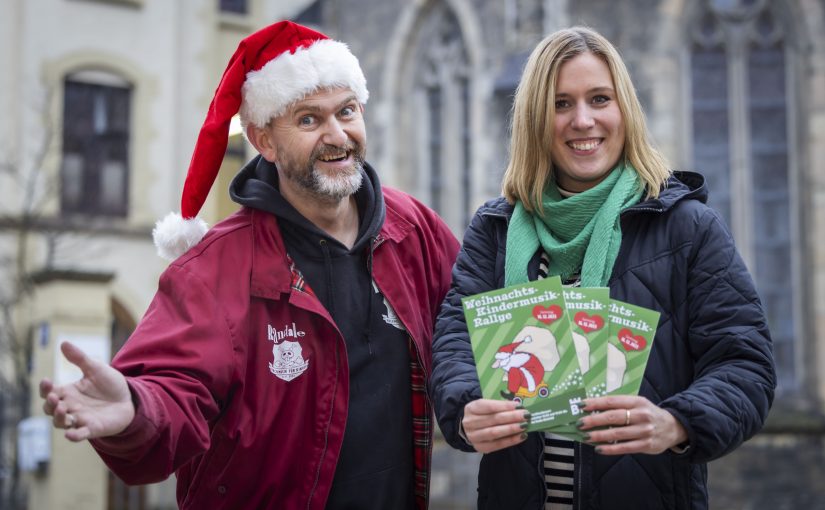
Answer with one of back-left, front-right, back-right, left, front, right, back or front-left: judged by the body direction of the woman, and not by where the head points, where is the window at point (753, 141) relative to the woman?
back

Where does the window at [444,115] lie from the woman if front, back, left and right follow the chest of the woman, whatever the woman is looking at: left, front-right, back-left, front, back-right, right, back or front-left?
back

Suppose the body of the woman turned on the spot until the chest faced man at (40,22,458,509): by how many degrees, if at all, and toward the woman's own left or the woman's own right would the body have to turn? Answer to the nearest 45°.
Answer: approximately 135° to the woman's own right

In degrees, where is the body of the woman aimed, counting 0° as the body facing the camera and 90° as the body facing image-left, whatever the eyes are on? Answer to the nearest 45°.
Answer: approximately 0°

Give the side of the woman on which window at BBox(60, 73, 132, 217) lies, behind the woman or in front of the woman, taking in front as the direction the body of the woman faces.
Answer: behind
